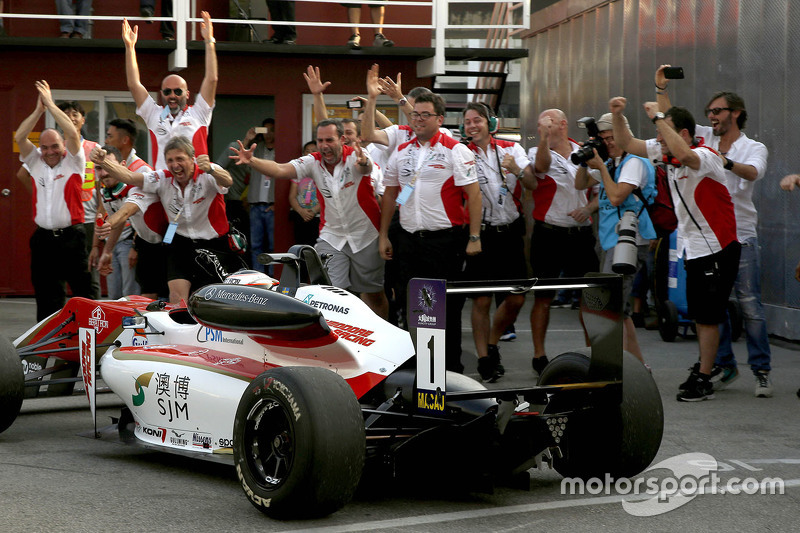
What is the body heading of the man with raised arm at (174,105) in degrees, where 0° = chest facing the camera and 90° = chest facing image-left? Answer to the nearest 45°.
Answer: approximately 0°

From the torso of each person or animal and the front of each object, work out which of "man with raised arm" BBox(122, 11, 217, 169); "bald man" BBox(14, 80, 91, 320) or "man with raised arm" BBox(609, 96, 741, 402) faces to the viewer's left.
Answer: "man with raised arm" BBox(609, 96, 741, 402)

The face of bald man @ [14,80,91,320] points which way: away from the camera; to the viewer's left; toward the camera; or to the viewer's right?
toward the camera

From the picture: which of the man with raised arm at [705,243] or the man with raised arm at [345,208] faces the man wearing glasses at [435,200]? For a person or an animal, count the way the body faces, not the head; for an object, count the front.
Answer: the man with raised arm at [705,243]

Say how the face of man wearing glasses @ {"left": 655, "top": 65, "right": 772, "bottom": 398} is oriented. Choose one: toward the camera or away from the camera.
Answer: toward the camera

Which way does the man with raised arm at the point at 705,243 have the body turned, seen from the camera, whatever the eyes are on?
to the viewer's left

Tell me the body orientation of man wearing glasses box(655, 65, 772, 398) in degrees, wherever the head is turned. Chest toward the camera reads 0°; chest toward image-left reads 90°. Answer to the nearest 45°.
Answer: approximately 45°

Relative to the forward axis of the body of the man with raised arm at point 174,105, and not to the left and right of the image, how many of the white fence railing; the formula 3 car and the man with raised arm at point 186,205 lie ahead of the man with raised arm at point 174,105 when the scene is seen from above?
2

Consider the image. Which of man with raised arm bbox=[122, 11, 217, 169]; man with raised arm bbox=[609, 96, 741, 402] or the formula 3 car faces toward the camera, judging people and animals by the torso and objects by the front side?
man with raised arm bbox=[122, 11, 217, 169]

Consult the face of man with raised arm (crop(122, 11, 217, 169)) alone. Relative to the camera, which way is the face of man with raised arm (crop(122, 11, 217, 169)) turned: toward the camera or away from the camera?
toward the camera

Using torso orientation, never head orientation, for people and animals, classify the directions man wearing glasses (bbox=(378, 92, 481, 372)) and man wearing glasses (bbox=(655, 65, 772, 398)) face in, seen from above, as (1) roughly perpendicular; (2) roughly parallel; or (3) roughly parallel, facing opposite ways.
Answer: roughly parallel

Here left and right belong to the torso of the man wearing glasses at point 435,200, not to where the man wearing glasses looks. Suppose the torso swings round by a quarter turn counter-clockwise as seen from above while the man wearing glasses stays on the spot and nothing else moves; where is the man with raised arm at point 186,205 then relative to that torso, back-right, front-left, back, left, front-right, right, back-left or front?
back-right

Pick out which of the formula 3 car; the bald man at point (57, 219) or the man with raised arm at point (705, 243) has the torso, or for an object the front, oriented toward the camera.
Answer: the bald man

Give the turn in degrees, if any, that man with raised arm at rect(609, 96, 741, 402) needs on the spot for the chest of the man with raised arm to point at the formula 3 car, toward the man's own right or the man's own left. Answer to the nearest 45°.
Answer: approximately 45° to the man's own left
